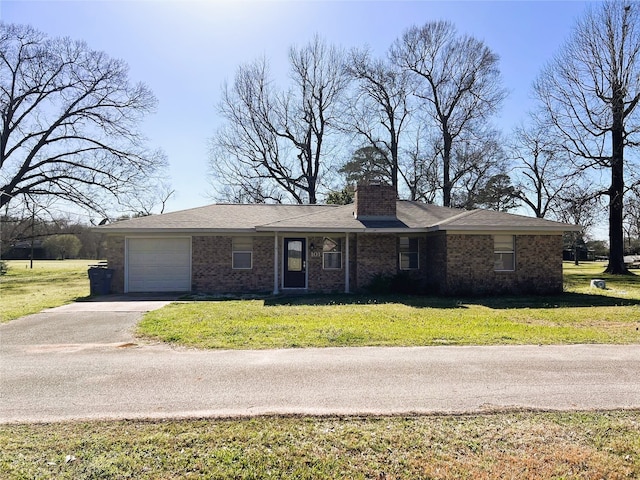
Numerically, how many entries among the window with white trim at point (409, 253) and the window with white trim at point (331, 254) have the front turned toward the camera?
2

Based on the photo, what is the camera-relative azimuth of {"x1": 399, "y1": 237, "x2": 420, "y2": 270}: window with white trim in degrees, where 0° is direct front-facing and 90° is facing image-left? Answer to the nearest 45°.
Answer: approximately 0°

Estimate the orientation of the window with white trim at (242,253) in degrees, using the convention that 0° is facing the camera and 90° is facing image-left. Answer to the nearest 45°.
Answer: approximately 0°

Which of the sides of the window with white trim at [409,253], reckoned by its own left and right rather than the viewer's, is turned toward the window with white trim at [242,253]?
right

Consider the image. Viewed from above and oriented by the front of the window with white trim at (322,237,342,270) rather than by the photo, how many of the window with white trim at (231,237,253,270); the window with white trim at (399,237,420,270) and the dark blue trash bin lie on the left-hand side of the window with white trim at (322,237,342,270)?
1

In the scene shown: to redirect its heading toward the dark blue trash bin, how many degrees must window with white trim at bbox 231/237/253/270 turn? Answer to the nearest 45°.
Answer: approximately 90° to its right

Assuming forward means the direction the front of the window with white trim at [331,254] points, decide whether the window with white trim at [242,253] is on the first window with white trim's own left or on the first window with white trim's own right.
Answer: on the first window with white trim's own right

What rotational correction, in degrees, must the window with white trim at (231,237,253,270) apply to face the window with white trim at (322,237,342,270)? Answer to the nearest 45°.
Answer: approximately 90° to its left

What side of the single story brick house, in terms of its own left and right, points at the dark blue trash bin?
right

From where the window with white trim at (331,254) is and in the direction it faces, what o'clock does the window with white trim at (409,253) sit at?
the window with white trim at (409,253) is roughly at 9 o'clock from the window with white trim at (331,254).
